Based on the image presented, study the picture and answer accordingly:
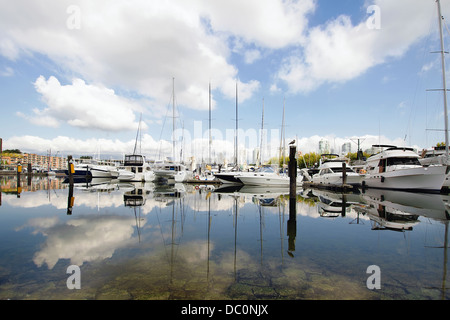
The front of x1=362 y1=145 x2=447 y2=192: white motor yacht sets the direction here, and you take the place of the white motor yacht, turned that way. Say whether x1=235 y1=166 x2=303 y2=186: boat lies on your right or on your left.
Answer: on your right

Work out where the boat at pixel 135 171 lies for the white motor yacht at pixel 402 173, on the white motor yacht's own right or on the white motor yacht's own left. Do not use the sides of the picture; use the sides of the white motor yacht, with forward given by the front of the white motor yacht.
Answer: on the white motor yacht's own right

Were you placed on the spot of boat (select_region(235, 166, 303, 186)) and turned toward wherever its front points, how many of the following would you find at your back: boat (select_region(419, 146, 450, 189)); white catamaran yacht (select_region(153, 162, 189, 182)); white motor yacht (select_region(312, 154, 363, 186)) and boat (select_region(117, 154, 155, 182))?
2

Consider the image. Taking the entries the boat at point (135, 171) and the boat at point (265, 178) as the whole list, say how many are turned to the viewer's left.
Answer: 1

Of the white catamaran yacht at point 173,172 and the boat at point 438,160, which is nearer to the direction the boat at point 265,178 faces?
the white catamaran yacht

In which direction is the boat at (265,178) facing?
to the viewer's left

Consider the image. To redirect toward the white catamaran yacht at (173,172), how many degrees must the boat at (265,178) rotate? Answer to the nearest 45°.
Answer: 0° — it already faces it

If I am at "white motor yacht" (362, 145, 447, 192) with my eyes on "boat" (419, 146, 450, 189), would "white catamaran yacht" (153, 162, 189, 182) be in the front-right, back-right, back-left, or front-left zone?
back-left
